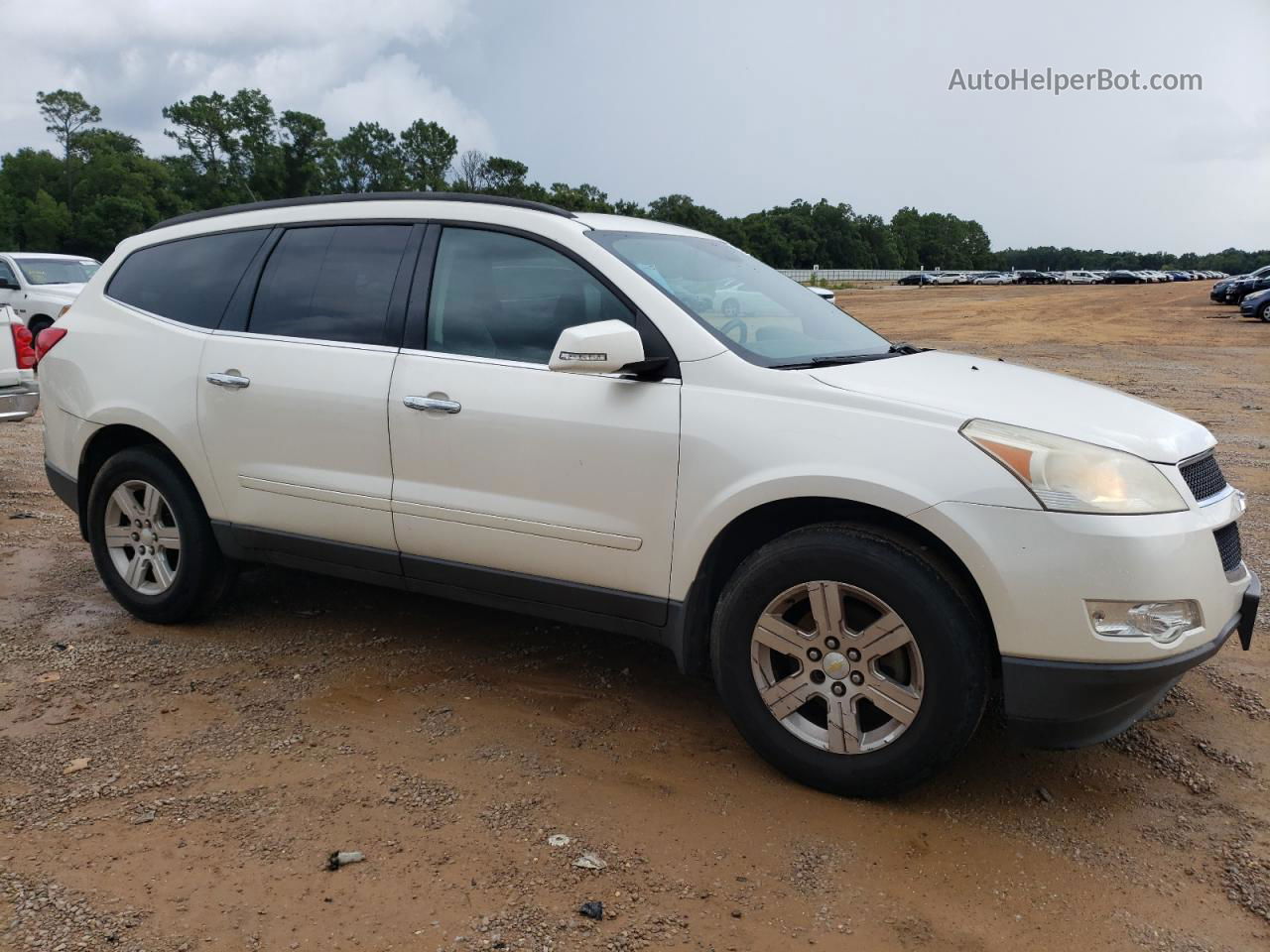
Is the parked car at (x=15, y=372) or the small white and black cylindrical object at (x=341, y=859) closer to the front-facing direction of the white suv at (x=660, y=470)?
the small white and black cylindrical object

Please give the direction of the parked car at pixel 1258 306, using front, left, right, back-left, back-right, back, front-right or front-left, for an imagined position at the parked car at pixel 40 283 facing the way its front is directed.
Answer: front-left

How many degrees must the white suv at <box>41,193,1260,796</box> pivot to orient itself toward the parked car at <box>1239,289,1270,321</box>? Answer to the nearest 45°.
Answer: approximately 90° to its left

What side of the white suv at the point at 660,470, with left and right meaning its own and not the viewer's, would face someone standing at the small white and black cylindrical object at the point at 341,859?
right

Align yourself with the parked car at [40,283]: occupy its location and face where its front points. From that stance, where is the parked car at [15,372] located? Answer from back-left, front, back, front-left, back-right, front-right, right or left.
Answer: front-right

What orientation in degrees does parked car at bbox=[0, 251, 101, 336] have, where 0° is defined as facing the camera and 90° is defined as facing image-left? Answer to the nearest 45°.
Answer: approximately 315°

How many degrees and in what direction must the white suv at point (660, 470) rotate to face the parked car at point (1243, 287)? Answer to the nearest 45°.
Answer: approximately 90° to its left

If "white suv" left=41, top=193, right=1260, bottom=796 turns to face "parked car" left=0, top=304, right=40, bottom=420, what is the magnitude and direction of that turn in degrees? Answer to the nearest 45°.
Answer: approximately 180°

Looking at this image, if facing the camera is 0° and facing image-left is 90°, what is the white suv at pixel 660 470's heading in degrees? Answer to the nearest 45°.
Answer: approximately 315°
